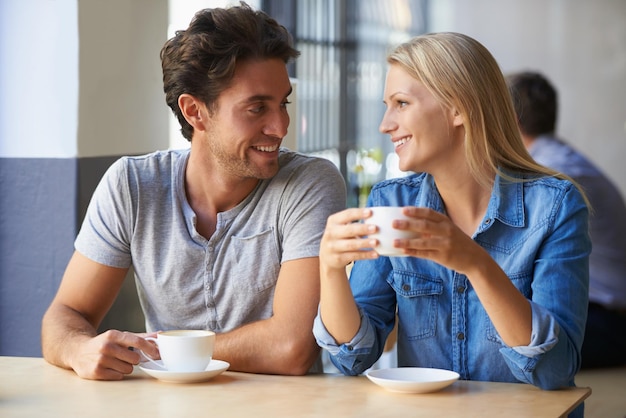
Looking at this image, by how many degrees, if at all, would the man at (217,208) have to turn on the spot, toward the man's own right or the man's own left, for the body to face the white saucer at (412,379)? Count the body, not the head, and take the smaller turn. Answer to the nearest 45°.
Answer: approximately 45° to the man's own left

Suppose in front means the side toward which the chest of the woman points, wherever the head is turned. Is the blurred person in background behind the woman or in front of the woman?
behind

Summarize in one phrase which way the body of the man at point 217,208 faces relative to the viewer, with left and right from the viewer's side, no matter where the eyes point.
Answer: facing the viewer

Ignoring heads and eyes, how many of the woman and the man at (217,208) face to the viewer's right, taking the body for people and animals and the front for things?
0

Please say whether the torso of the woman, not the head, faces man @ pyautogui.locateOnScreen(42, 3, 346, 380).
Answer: no

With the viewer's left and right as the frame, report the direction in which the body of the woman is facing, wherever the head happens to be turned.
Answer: facing the viewer and to the left of the viewer

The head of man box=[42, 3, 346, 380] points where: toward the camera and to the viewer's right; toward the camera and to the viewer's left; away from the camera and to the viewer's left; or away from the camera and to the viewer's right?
toward the camera and to the viewer's right

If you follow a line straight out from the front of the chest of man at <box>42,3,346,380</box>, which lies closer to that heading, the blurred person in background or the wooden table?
the wooden table

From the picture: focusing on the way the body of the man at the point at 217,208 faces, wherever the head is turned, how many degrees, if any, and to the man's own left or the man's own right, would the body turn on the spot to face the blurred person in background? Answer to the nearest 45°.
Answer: approximately 135° to the man's own left

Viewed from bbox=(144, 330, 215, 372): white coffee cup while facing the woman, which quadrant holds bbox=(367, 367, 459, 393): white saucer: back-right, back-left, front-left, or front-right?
front-right
